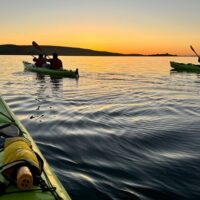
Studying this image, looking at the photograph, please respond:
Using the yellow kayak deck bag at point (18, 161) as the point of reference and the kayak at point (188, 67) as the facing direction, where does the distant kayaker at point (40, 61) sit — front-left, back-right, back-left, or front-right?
front-left

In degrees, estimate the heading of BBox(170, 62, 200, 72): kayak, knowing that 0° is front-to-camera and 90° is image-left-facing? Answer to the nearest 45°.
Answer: approximately 90°

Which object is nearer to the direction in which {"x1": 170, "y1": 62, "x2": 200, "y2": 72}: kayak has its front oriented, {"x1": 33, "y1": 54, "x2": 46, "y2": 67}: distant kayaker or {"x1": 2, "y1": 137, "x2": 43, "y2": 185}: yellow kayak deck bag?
the distant kayaker

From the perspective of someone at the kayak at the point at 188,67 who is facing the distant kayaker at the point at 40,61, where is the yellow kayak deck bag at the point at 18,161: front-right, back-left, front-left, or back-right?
front-left

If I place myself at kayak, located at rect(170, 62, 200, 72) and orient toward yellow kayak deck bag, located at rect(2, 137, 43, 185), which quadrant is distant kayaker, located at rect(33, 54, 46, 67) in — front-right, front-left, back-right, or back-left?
front-right

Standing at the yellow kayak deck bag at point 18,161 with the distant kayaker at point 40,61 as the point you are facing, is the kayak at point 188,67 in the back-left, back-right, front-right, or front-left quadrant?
front-right

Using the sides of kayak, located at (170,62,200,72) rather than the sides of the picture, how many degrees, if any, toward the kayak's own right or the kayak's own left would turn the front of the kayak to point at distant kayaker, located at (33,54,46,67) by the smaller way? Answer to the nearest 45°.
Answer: approximately 45° to the kayak's own left

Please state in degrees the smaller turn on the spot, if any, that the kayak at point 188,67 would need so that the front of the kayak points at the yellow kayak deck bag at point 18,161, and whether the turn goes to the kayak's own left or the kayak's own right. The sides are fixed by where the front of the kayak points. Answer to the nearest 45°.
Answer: approximately 90° to the kayak's own left
